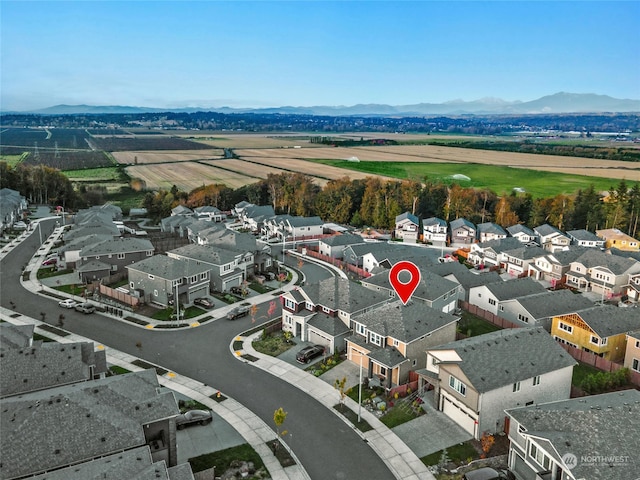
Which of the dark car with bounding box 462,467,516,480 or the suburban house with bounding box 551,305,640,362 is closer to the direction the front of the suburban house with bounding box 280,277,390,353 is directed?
the dark car

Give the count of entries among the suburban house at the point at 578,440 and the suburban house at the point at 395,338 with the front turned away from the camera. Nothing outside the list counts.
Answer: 0

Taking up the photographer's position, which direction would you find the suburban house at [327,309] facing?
facing the viewer and to the left of the viewer

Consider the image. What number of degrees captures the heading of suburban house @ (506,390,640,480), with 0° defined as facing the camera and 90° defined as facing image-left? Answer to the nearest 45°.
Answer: approximately 45°

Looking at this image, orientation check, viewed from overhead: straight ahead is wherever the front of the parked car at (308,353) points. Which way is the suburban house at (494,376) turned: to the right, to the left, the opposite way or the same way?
the opposite way

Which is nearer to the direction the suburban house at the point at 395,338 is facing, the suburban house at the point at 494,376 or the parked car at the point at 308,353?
the parked car

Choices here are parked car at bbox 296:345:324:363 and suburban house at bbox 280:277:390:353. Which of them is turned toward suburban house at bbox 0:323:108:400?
suburban house at bbox 280:277:390:353

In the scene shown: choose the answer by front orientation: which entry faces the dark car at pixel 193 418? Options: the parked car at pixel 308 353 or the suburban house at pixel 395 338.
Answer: the suburban house

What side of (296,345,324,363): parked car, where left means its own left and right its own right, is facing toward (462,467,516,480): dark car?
right

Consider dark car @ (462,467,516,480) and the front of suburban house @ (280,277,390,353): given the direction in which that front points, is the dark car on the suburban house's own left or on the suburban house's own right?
on the suburban house's own left

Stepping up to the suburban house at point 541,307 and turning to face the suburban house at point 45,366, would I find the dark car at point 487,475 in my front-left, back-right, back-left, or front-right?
front-left

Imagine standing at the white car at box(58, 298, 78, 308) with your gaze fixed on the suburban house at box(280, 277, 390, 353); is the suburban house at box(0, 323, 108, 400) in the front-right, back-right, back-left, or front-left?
front-right

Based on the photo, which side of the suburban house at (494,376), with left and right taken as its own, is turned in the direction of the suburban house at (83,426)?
front
